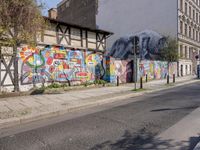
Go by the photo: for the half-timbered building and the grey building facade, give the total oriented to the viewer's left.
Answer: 0

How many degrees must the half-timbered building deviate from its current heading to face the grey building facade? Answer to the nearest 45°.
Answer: approximately 90° to its left

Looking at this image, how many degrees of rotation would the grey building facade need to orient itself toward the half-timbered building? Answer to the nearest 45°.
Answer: approximately 45° to its right

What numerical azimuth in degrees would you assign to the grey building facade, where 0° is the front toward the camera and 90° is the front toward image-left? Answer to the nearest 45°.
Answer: approximately 315°

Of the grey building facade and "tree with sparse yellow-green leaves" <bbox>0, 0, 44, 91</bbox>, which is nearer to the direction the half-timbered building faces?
the tree with sparse yellow-green leaves

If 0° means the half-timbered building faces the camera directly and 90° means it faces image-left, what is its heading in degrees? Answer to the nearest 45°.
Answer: approximately 315°

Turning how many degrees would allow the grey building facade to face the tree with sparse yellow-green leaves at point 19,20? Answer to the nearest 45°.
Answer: approximately 45° to its right
